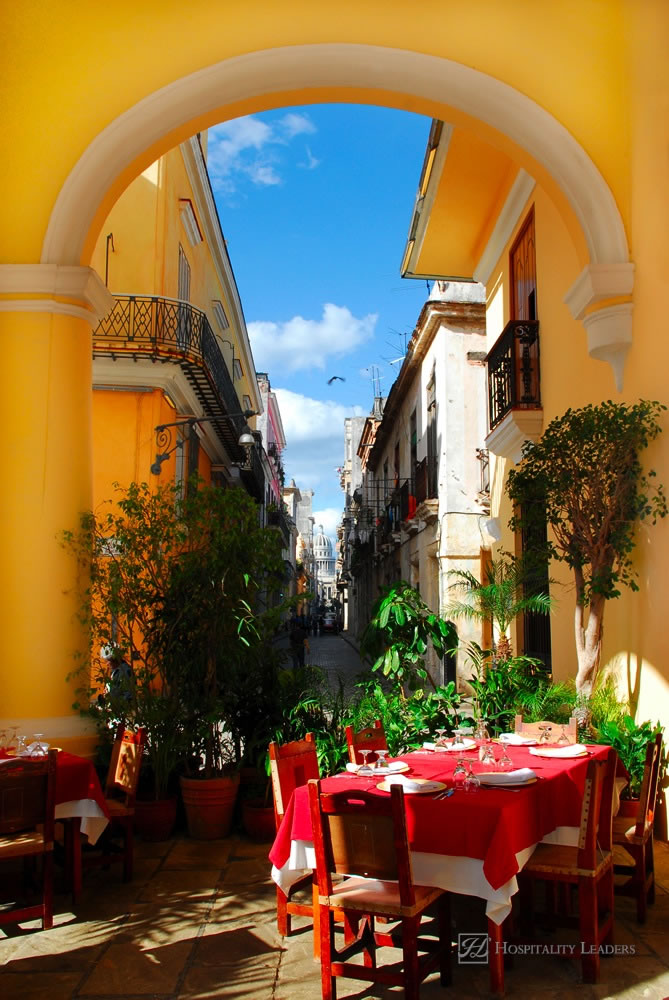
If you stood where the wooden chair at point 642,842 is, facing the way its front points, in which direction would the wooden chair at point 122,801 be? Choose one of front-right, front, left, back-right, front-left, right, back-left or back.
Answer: front-left

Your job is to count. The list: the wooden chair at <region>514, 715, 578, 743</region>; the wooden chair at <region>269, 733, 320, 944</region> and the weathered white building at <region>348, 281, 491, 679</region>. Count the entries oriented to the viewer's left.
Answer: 1

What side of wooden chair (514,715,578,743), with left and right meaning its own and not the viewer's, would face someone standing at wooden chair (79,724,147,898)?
right

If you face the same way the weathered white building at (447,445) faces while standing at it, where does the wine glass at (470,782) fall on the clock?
The wine glass is roughly at 9 o'clock from the weathered white building.

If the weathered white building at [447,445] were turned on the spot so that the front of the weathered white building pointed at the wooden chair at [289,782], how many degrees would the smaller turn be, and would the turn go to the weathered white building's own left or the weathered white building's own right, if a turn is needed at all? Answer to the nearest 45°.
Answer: approximately 90° to the weathered white building's own left

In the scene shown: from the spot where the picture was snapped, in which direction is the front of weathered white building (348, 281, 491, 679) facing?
facing to the left of the viewer

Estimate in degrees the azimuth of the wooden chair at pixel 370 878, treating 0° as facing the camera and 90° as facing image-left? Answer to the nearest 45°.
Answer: approximately 225°

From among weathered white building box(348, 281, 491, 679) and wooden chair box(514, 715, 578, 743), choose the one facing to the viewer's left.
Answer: the weathered white building

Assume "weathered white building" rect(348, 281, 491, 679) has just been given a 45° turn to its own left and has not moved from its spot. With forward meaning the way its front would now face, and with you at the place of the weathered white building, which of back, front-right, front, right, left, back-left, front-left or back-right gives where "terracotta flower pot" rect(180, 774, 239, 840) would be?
front-left

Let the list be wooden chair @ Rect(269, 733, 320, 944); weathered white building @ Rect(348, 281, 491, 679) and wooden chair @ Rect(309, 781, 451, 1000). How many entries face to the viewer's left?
1

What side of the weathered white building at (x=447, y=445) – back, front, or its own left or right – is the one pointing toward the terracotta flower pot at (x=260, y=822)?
left

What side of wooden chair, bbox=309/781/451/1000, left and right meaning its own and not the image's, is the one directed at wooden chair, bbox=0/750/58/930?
left

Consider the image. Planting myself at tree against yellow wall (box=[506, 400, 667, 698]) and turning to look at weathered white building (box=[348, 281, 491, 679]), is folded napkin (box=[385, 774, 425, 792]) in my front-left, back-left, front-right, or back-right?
back-left

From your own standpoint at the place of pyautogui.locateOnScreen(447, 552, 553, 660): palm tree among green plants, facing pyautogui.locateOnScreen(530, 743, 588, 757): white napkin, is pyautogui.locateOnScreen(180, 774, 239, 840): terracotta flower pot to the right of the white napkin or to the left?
right

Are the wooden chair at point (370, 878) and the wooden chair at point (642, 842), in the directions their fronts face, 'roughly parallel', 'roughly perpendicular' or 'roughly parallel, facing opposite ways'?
roughly perpendicular

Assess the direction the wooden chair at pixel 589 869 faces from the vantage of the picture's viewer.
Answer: facing away from the viewer and to the left of the viewer

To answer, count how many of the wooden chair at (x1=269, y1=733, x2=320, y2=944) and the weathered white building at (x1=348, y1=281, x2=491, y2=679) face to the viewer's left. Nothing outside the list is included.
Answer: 1
